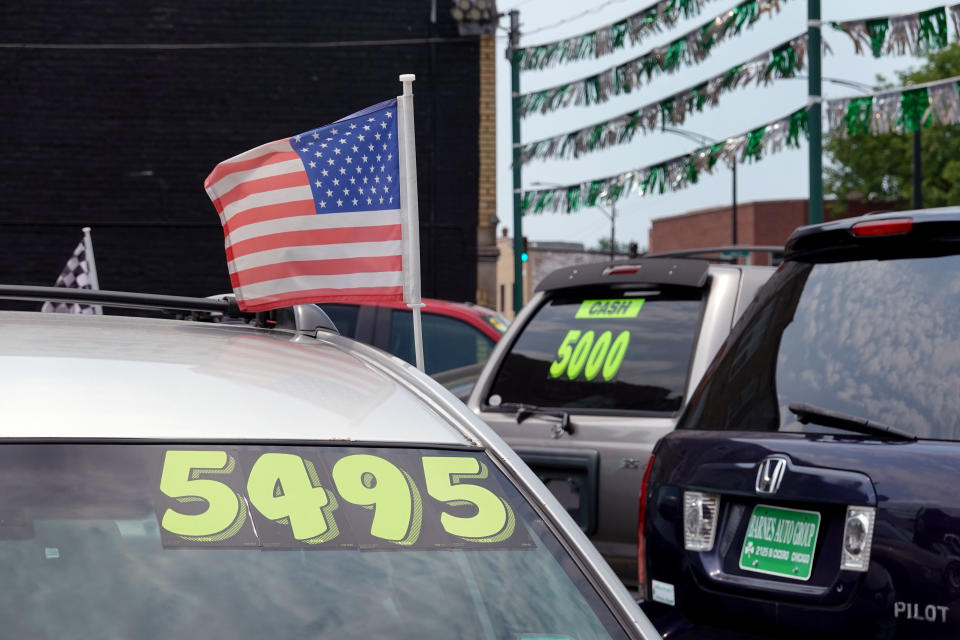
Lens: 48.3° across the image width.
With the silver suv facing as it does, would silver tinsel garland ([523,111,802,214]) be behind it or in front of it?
in front

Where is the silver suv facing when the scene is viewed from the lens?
facing away from the viewer and to the right of the viewer

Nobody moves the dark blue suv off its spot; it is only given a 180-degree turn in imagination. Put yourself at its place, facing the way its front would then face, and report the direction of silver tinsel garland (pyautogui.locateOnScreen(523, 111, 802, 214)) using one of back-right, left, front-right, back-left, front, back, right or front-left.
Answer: back-right

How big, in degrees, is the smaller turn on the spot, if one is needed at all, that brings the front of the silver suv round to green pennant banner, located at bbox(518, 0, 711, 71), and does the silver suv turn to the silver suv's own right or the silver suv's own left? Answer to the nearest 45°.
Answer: approximately 45° to the silver suv's own left

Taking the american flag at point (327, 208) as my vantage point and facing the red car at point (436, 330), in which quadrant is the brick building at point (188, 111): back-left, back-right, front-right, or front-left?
front-left

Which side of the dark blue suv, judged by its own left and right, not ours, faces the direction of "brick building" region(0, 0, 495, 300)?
left

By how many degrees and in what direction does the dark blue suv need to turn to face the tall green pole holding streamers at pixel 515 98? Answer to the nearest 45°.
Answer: approximately 45° to its left

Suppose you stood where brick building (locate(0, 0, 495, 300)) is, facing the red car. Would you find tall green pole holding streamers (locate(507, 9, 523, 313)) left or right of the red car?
left

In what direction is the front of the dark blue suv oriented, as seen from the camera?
facing away from the viewer and to the right of the viewer

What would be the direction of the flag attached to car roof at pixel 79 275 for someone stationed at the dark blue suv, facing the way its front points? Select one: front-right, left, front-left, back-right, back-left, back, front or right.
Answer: left

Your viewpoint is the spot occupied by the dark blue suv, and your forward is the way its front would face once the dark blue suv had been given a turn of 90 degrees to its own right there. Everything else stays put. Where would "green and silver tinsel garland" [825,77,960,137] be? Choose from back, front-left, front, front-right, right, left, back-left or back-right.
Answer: back-left

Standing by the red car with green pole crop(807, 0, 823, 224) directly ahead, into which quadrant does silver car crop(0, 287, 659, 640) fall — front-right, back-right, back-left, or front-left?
back-right

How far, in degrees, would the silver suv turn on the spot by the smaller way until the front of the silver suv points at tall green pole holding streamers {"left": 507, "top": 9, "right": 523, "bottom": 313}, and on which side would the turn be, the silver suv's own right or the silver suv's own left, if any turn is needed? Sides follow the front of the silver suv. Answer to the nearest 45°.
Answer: approximately 45° to the silver suv's own left

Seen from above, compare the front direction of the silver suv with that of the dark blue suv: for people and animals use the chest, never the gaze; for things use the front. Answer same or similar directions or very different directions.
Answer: same or similar directions

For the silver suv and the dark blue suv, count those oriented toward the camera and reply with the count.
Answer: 0

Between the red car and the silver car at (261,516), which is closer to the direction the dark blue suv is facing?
the red car

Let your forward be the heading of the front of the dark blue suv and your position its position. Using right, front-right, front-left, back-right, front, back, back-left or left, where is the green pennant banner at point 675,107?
front-left

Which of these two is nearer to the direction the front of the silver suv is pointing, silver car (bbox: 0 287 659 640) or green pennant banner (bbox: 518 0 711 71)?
the green pennant banner
